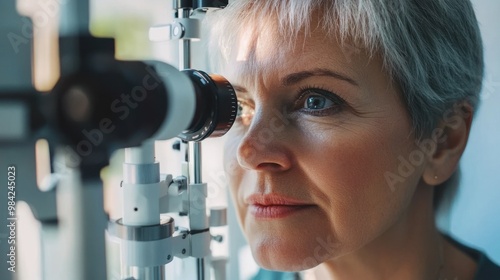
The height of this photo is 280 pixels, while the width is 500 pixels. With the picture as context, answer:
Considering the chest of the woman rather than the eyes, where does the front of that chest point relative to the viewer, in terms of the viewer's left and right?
facing the viewer and to the left of the viewer

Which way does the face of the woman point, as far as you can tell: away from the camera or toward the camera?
toward the camera
